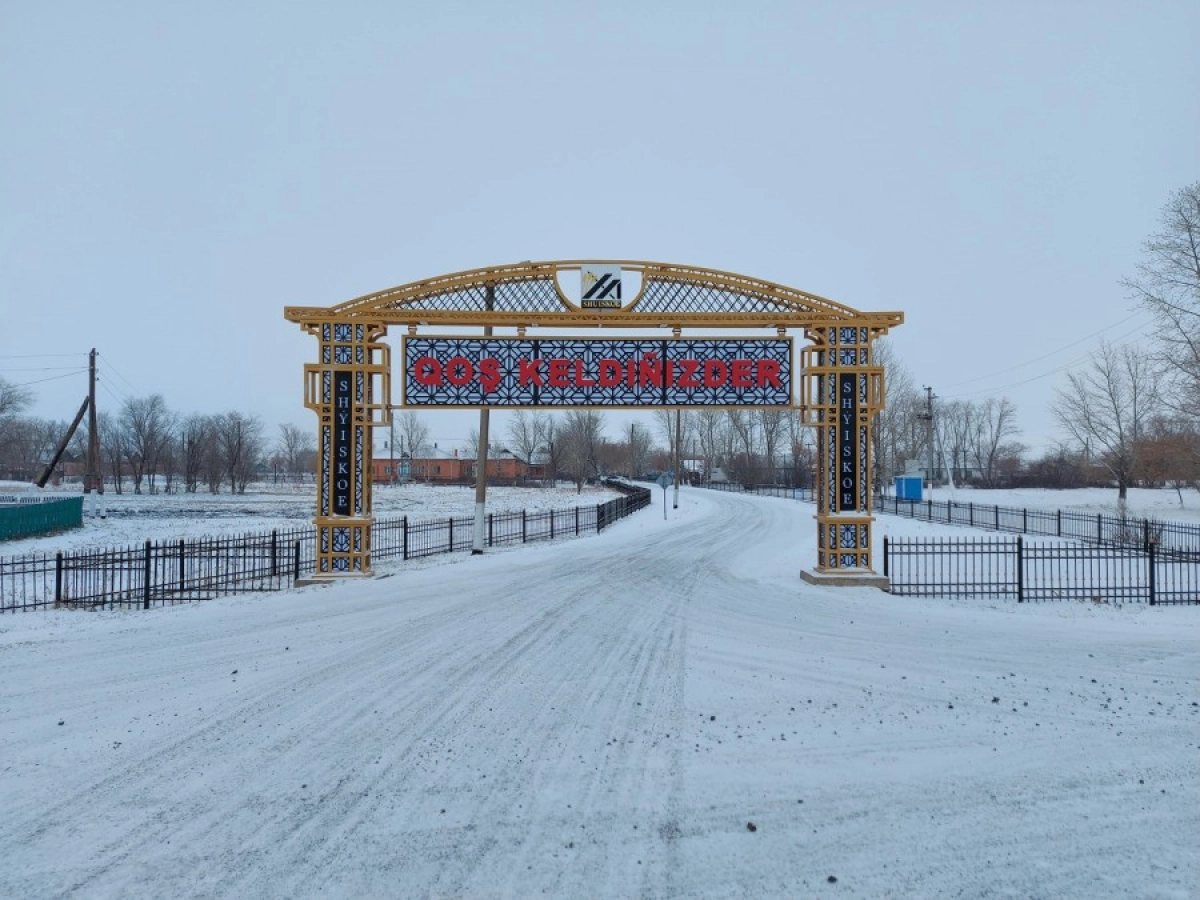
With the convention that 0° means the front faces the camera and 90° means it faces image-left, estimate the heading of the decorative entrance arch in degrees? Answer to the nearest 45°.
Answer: approximately 0°

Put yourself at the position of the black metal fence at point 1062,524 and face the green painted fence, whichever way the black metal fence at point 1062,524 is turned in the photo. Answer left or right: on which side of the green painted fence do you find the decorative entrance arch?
left

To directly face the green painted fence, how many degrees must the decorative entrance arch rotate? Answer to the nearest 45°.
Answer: approximately 135° to its right

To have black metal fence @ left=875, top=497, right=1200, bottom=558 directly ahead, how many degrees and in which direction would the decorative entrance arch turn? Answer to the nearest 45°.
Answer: approximately 135° to its left
